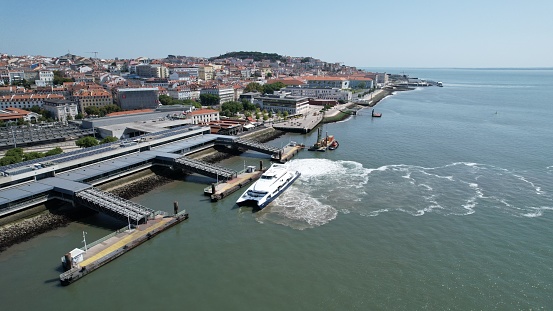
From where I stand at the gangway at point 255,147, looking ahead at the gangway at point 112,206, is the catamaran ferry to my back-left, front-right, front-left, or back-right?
front-left

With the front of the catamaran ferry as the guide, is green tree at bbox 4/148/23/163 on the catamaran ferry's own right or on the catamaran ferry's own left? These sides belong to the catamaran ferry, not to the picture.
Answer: on the catamaran ferry's own right

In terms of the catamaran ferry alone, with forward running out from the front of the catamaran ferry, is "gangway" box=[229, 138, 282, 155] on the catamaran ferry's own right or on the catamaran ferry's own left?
on the catamaran ferry's own right

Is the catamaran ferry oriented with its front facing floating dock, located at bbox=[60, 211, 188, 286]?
yes

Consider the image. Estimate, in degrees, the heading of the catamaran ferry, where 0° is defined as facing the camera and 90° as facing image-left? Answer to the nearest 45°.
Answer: approximately 45°

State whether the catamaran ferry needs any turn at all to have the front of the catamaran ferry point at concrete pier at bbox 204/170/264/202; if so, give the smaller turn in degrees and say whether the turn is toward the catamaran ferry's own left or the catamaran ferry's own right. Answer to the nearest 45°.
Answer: approximately 90° to the catamaran ferry's own right

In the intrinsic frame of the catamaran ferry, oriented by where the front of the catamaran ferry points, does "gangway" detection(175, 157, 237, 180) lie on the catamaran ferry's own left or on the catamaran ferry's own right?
on the catamaran ferry's own right

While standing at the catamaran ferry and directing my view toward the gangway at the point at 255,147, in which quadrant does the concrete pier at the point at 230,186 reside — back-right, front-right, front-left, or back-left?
front-left

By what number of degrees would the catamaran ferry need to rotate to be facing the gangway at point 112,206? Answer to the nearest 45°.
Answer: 0° — it already faces it

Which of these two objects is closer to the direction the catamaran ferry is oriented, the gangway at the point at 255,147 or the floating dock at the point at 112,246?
the floating dock
